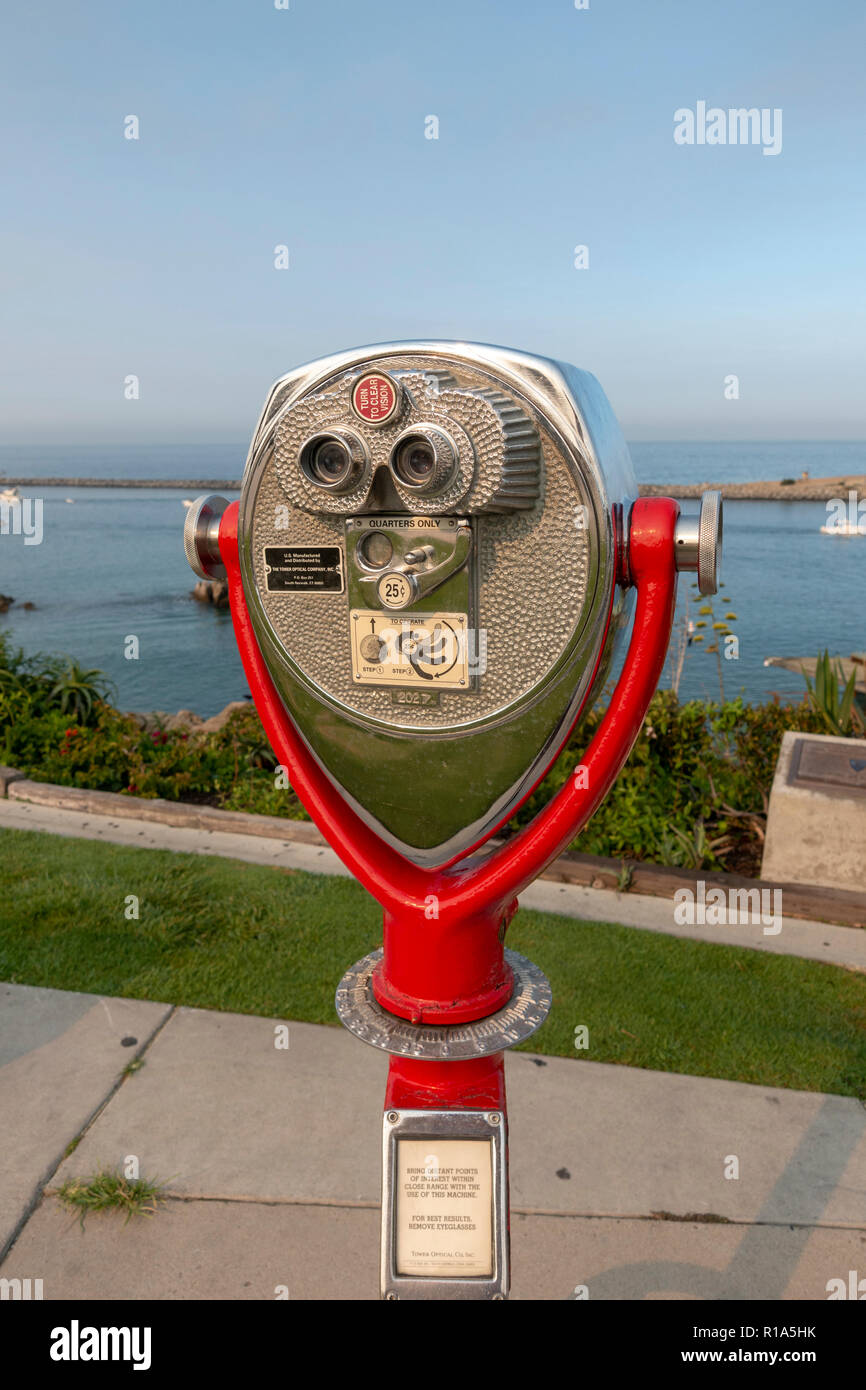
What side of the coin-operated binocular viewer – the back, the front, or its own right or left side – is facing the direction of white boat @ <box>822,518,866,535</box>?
back

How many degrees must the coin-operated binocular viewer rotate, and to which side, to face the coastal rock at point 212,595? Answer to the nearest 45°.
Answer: approximately 180°

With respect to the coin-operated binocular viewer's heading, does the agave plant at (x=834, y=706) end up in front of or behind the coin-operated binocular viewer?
behind

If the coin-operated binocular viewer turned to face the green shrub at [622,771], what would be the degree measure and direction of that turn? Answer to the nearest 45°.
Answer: approximately 180°

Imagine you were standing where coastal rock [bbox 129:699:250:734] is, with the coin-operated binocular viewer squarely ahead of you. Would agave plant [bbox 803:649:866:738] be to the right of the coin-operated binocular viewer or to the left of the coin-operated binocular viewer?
left

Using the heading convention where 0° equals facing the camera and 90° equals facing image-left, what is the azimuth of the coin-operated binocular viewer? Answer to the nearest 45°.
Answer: approximately 0°

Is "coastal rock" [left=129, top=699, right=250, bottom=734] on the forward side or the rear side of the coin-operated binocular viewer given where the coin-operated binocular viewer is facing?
on the rear side
